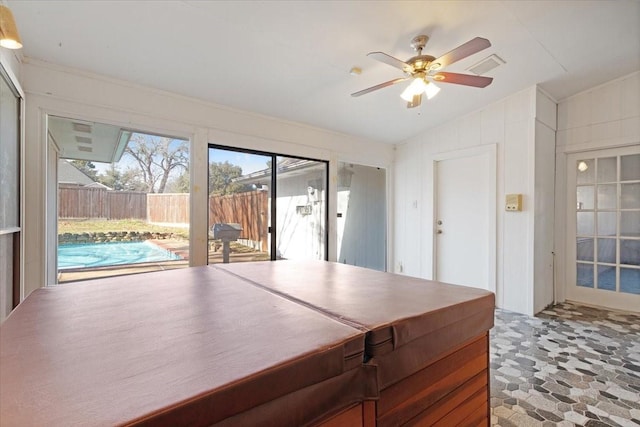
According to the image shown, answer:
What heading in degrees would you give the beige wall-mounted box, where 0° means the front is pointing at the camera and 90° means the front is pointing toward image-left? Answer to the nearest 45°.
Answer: approximately 45°

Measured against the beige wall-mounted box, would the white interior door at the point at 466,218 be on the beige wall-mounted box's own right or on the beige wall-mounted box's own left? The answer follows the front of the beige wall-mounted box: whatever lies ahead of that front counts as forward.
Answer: on the beige wall-mounted box's own right
